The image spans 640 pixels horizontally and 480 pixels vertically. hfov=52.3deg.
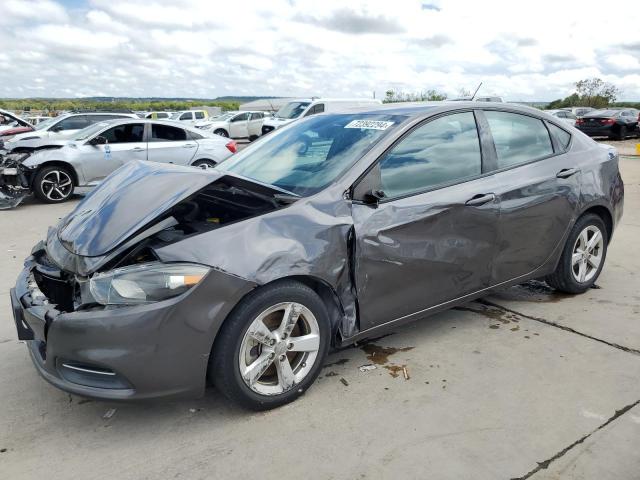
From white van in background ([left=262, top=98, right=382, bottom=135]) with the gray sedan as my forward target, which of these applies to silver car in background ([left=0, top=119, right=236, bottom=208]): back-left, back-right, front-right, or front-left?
front-right

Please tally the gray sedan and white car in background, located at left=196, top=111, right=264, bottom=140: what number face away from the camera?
0

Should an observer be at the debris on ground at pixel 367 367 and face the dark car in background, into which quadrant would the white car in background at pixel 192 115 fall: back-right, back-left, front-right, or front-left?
front-left

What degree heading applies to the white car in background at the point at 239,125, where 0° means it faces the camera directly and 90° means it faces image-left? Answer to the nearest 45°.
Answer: approximately 45°

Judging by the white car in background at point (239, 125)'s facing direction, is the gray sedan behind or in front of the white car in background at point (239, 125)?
in front

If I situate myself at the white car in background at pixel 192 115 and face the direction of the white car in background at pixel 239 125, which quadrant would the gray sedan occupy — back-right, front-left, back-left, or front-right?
front-right

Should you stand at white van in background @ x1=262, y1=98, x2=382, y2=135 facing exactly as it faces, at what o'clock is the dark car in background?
The dark car in background is roughly at 7 o'clock from the white van in background.

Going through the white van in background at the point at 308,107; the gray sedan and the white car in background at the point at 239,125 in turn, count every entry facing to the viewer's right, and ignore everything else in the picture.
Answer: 0

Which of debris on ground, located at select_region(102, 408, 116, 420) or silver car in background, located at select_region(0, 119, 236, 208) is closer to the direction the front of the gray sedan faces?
the debris on ground

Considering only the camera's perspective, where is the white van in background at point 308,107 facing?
facing the viewer and to the left of the viewer

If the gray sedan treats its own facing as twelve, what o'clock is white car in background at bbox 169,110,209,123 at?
The white car in background is roughly at 4 o'clock from the gray sedan.

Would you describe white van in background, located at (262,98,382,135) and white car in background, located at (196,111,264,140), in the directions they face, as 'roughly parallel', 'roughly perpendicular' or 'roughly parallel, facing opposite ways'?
roughly parallel

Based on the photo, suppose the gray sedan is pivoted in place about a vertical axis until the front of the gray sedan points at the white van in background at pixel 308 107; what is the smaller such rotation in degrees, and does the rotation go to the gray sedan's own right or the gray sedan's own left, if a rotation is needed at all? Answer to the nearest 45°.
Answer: approximately 135° to the gray sedan's own right
